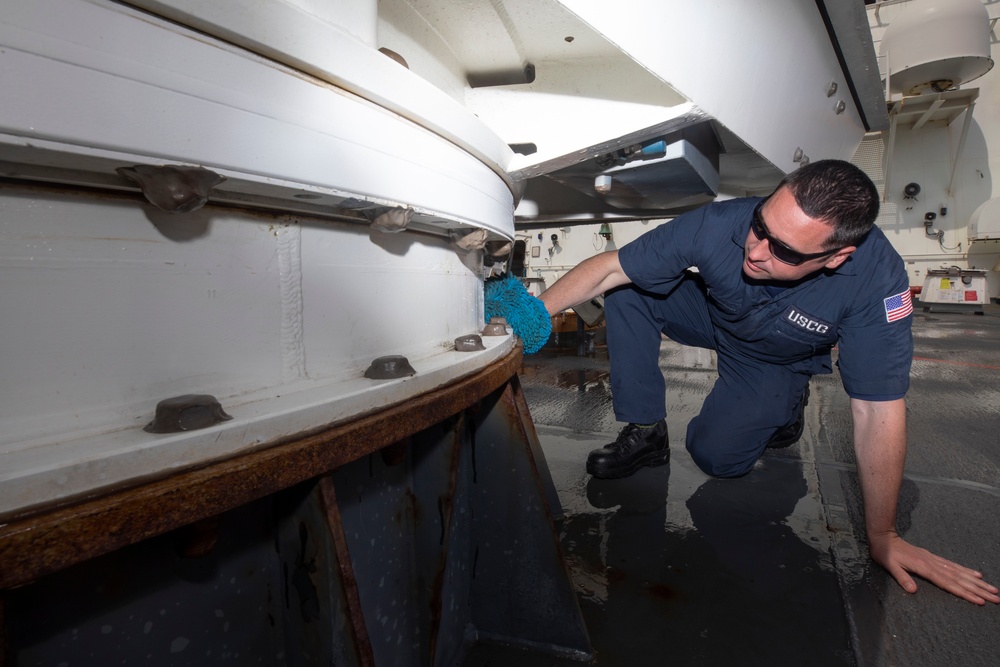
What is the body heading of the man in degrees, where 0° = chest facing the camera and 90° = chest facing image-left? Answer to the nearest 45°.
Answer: approximately 45°

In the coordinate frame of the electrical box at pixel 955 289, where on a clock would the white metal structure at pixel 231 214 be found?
The white metal structure is roughly at 12 o'clock from the electrical box.

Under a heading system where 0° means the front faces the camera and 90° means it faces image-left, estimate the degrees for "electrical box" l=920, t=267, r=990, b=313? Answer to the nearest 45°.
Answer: approximately 0°

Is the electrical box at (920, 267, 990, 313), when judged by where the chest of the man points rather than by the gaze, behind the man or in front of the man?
behind

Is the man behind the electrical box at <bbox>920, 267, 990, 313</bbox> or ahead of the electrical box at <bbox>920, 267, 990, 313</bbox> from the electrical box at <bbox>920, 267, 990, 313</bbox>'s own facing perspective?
ahead

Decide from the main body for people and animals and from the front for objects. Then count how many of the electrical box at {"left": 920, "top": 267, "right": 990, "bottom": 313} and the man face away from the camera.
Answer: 0
